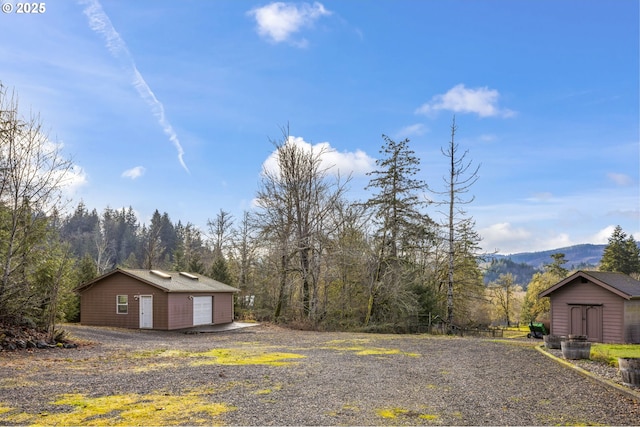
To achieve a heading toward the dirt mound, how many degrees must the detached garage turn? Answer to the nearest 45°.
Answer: approximately 45° to its right

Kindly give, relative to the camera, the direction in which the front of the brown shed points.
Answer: facing the viewer and to the left of the viewer

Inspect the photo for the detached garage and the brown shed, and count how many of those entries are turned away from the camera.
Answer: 0

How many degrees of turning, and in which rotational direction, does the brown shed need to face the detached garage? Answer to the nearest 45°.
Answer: approximately 45° to its right

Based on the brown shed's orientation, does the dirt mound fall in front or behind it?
in front

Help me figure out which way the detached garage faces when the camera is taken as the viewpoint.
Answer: facing the viewer and to the right of the viewer

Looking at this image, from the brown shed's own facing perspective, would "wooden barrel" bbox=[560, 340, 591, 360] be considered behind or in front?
in front
